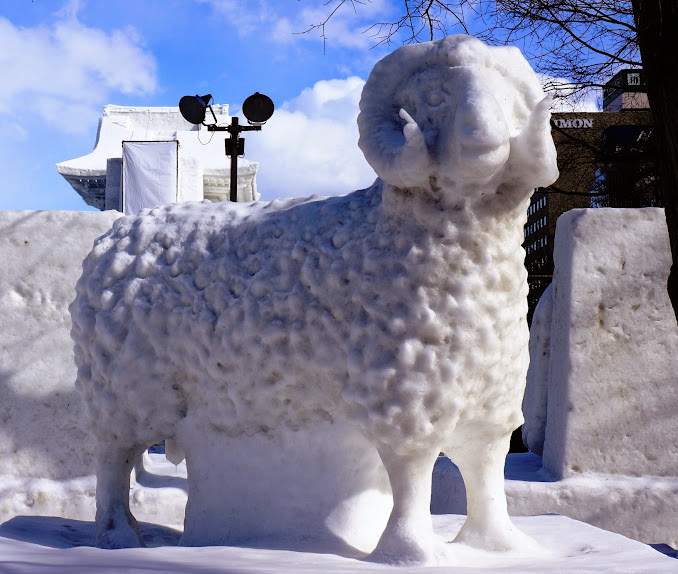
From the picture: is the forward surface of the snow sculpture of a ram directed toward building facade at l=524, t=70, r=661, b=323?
no

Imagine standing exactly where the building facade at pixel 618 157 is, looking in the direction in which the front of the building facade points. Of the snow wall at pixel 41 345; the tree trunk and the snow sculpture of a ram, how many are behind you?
0

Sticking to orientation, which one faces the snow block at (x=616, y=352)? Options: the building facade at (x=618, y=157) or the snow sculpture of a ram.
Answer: the building facade

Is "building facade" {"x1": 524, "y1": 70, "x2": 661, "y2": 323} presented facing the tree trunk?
yes

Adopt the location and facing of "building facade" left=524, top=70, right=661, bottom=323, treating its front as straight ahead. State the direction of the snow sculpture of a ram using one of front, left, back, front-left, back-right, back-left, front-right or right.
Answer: front

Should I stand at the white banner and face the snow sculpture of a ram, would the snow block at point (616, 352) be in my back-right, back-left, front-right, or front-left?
front-left

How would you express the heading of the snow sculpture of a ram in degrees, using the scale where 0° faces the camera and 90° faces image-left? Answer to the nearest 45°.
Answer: approximately 315°

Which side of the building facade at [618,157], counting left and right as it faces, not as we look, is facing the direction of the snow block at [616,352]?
front

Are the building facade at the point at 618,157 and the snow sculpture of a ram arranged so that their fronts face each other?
no

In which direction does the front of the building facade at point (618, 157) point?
toward the camera

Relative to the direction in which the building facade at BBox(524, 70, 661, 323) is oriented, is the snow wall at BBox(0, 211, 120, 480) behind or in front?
in front

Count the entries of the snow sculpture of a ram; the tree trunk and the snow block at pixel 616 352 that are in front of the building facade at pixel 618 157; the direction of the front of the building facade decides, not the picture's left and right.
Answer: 3

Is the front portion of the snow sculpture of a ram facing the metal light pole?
no

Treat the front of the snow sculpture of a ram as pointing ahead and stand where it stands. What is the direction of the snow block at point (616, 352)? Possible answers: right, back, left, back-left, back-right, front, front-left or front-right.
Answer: left

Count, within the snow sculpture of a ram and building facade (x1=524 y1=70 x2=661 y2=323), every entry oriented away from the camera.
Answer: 0

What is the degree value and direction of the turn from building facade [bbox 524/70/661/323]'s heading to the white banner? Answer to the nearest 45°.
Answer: approximately 90° to its right

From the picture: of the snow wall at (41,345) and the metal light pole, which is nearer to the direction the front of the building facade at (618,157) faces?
the snow wall
